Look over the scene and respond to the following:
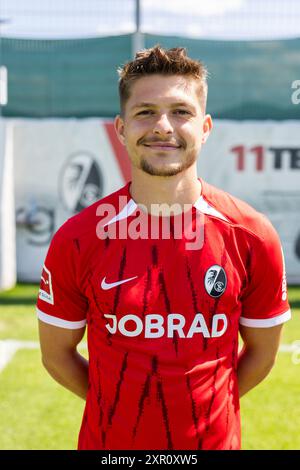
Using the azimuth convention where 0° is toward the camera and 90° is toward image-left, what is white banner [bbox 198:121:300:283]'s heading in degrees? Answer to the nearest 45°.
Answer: approximately 0°

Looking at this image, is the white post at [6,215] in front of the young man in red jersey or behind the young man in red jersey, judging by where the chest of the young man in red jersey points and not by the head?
behind

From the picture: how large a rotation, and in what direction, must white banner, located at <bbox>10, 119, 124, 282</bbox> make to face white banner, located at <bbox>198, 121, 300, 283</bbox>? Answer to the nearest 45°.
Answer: approximately 90° to its left

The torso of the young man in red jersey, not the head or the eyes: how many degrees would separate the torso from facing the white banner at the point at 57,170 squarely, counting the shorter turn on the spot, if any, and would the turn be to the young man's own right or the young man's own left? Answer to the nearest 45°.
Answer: approximately 180°

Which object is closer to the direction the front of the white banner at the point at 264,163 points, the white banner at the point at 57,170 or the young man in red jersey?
the young man in red jersey

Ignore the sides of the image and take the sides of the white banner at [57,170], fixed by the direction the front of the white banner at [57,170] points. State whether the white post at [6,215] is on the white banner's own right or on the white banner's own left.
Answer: on the white banner's own right

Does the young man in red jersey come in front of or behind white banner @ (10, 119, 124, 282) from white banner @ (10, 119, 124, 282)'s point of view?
in front

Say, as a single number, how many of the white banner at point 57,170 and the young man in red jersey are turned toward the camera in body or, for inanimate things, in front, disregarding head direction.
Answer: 2

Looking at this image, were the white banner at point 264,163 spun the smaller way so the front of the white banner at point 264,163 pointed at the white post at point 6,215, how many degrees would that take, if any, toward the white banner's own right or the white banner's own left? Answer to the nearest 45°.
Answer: approximately 90° to the white banner's own right

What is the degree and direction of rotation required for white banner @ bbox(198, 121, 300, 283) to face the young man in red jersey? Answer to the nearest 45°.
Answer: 0° — it already faces them
